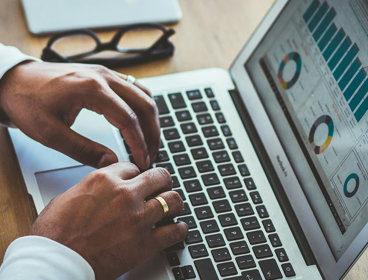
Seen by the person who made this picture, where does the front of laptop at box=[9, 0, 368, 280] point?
facing to the left of the viewer
